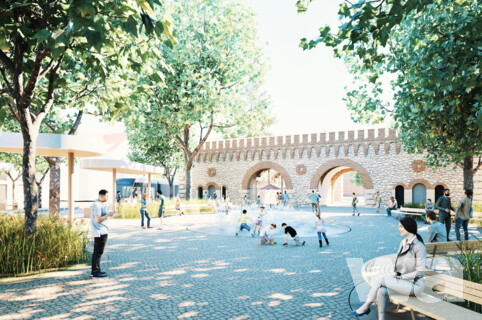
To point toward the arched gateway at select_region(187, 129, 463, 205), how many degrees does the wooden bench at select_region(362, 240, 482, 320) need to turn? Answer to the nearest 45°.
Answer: approximately 135° to its right

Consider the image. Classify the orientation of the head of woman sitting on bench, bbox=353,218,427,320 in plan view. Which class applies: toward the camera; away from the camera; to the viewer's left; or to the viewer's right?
to the viewer's left

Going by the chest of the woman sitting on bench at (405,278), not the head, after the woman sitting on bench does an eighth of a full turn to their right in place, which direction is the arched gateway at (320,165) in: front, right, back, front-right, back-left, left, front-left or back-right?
front-right

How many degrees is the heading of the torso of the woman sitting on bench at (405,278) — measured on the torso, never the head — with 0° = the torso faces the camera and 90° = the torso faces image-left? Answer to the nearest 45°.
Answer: approximately 90°

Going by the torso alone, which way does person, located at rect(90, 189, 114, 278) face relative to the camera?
to the viewer's right

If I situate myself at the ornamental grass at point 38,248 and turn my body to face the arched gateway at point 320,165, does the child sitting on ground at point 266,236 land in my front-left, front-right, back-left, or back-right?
front-right

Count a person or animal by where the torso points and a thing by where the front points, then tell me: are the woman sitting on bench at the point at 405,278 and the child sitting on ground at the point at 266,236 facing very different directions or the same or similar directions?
very different directions

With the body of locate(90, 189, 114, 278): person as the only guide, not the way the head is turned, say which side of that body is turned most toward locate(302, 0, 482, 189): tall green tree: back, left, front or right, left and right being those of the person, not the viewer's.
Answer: front

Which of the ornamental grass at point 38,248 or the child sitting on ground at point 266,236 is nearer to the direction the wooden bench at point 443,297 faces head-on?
the ornamental grass
